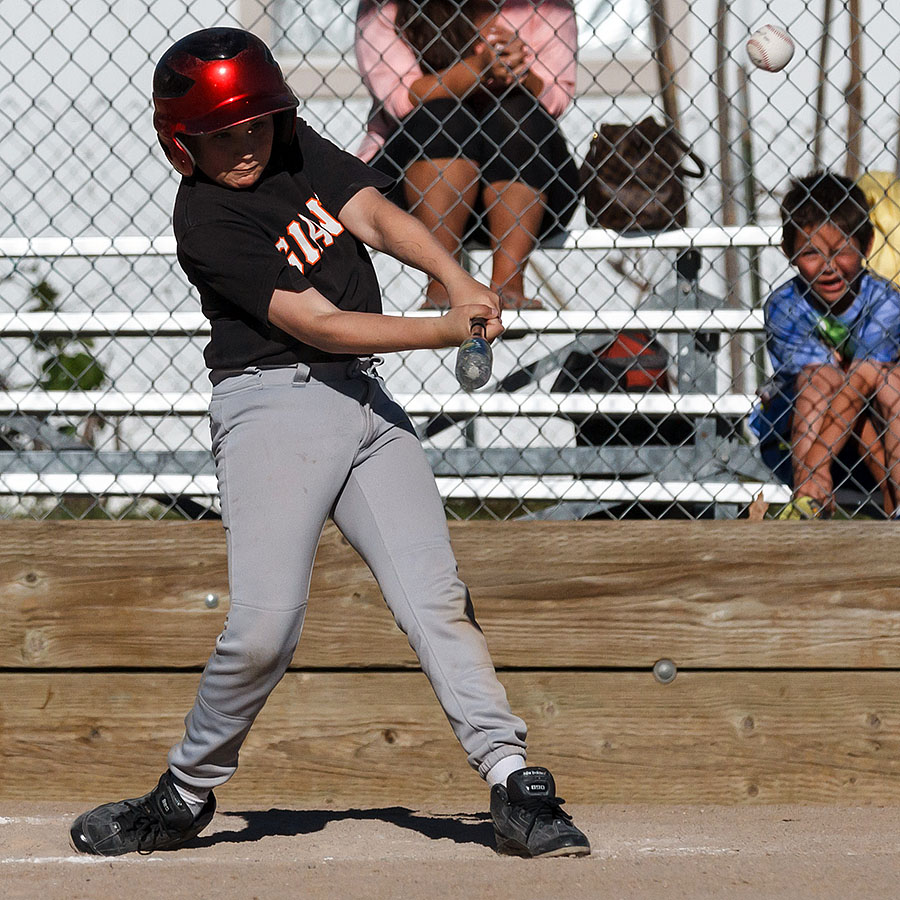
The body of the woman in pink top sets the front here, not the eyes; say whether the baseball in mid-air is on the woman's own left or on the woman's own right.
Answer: on the woman's own left

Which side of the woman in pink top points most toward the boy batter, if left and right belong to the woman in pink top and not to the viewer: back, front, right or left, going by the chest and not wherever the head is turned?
front

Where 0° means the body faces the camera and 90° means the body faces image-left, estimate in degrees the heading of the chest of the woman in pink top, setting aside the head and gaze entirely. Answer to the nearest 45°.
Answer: approximately 0°

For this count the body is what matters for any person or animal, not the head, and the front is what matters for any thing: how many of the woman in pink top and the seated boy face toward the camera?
2

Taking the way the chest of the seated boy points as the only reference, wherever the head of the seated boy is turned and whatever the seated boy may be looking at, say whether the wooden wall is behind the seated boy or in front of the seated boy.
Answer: in front

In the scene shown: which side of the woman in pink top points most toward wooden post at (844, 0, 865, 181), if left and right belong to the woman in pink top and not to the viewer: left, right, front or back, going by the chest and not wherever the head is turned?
left

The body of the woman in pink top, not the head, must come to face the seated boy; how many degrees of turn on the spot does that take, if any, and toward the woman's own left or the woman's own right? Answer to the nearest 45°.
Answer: approximately 45° to the woman's own left
